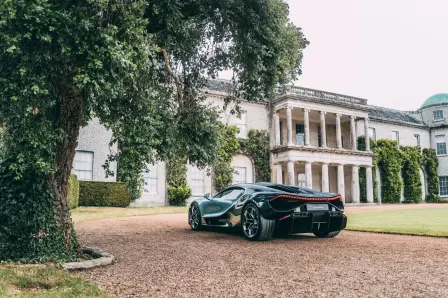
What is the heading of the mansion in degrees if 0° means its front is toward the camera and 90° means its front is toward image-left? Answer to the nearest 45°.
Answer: approximately 315°

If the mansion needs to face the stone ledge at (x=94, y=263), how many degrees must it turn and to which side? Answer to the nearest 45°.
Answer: approximately 45° to its right

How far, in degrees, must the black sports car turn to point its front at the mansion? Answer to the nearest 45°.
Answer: approximately 45° to its right

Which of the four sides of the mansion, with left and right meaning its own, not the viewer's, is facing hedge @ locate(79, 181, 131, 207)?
right

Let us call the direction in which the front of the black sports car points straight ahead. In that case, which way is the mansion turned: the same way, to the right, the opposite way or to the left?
the opposite way

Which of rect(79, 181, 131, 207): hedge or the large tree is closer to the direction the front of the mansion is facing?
the large tree

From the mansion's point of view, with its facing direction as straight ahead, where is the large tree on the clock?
The large tree is roughly at 2 o'clock from the mansion.

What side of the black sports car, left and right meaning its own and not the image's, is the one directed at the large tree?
left

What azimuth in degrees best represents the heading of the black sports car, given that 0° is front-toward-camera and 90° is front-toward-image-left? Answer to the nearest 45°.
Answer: approximately 135°
